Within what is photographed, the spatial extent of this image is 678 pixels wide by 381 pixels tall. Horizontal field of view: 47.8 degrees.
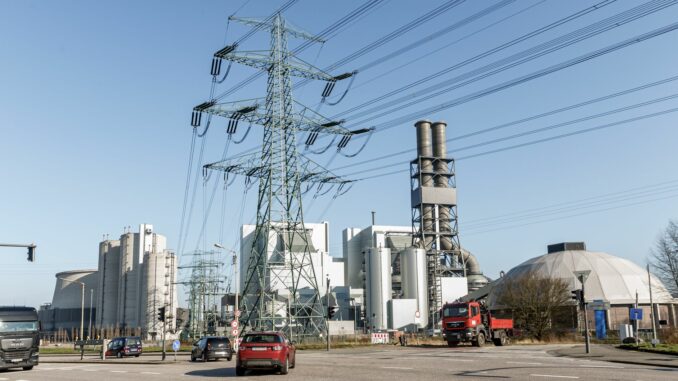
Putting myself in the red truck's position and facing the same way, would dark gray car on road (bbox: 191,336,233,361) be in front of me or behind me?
in front

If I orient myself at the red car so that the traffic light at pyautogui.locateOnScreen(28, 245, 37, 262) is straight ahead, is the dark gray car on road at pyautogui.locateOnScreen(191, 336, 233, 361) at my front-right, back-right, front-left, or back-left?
front-right

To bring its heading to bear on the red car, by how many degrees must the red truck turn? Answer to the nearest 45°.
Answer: approximately 45° to its left

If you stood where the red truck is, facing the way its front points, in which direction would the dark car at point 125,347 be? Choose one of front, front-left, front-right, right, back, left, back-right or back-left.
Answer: front-right

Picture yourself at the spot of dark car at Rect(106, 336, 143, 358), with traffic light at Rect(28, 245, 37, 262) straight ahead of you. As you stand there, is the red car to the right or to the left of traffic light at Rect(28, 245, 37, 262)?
left

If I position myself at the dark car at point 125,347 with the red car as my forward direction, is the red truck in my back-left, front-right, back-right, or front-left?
front-left

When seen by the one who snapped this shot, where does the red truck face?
facing the viewer and to the left of the viewer

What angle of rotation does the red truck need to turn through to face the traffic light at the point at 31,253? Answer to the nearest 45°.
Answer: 0° — it already faces it
